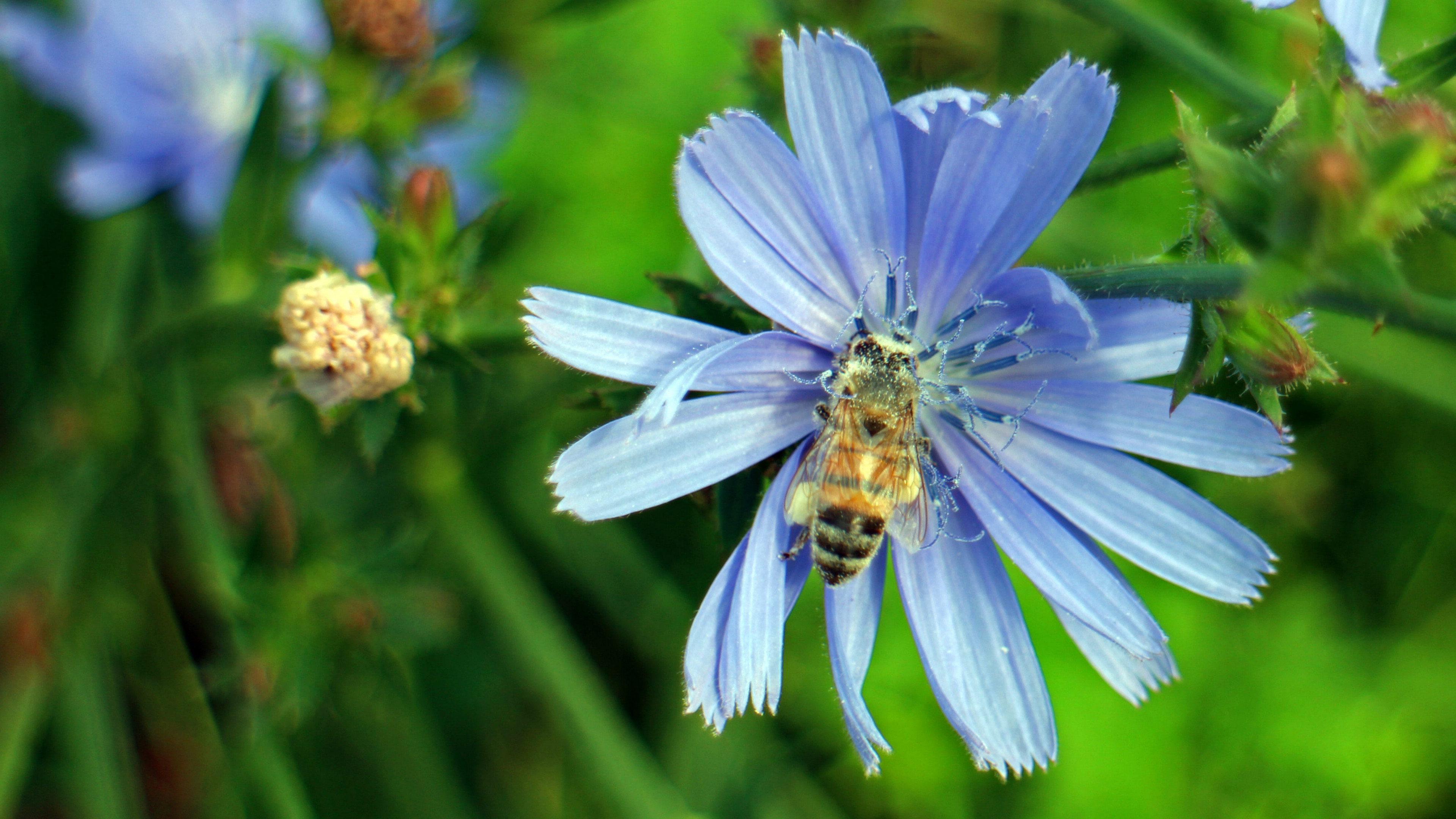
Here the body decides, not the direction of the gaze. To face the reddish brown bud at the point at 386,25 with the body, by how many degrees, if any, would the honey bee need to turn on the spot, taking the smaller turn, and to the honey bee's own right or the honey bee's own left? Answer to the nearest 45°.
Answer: approximately 45° to the honey bee's own left

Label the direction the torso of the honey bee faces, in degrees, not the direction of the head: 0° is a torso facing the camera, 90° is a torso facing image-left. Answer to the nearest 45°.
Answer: approximately 180°

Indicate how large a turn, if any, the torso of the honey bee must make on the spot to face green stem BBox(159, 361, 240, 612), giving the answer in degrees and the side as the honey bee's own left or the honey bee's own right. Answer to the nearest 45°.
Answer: approximately 90° to the honey bee's own left

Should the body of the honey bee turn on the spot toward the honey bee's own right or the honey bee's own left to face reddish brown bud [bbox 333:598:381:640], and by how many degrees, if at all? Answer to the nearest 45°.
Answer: approximately 90° to the honey bee's own left

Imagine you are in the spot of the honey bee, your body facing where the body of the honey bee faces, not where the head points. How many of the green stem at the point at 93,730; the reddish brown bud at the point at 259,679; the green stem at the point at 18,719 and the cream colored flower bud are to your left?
4

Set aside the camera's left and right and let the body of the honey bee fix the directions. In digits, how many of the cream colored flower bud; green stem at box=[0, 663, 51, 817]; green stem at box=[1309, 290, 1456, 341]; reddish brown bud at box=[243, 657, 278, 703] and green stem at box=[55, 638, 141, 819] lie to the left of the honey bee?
4

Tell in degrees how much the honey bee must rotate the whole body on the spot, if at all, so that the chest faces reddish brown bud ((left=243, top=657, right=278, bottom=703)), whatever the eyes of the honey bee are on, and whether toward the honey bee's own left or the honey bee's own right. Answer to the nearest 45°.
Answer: approximately 90° to the honey bee's own left

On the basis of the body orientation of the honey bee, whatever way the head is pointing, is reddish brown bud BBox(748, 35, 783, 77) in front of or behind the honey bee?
in front

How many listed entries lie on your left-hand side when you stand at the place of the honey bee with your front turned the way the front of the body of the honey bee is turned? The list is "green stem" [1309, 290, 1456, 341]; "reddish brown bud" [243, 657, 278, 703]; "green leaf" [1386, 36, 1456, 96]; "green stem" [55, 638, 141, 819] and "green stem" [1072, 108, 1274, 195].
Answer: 2

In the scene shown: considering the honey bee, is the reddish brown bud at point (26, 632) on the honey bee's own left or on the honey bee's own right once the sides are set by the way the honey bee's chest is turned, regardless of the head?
on the honey bee's own left

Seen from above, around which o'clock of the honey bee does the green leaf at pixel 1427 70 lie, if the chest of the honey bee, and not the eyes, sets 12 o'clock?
The green leaf is roughly at 2 o'clock from the honey bee.

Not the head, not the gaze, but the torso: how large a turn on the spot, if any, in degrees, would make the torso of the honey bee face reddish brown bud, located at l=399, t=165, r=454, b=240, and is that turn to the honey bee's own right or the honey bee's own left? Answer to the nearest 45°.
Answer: approximately 45° to the honey bee's own left
